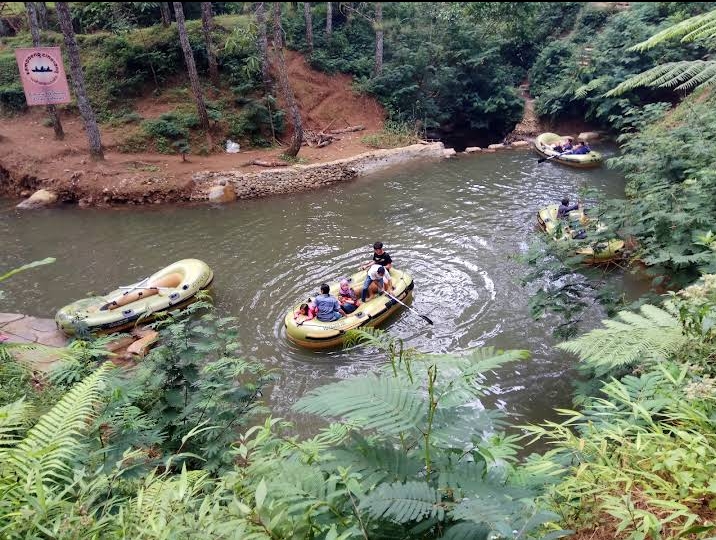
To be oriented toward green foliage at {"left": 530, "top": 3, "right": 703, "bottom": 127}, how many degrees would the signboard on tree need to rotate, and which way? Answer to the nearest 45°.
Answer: approximately 90° to its left

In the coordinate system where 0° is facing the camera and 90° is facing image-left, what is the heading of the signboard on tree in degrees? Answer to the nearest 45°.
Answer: approximately 0°

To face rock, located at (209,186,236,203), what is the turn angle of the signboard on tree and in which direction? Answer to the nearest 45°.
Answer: approximately 45° to its left

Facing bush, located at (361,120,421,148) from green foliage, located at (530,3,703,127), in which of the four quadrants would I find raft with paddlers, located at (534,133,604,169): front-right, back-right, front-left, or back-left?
front-left

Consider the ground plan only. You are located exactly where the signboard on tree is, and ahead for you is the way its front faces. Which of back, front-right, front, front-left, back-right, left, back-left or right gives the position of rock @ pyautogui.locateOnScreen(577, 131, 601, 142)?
left

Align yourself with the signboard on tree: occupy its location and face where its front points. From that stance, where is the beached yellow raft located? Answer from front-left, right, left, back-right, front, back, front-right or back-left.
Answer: front

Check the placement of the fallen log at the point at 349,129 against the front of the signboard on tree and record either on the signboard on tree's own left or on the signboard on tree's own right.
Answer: on the signboard on tree's own left

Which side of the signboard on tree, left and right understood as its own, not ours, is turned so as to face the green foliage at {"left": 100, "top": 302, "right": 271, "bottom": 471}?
front

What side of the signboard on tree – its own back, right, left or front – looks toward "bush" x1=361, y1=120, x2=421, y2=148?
left

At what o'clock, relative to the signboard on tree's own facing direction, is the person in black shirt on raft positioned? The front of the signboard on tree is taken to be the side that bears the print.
The person in black shirt on raft is roughly at 11 o'clock from the signboard on tree.

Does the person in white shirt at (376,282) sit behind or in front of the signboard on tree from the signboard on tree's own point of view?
in front

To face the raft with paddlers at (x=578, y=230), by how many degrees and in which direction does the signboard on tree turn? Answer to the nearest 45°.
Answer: approximately 45° to its left
